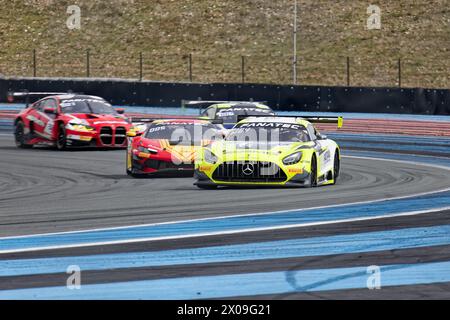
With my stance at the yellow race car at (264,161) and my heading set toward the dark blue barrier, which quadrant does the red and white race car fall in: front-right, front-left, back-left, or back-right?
front-left

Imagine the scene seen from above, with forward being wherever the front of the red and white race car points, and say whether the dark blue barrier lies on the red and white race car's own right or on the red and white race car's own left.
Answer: on the red and white race car's own left

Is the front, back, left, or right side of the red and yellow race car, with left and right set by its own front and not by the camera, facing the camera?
front

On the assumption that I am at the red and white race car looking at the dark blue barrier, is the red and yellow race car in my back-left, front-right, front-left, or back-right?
back-right

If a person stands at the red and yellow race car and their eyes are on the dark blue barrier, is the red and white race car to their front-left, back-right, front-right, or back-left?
front-left

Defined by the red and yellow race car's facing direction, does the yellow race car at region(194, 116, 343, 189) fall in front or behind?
in front

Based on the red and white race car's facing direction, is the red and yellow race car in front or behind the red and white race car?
in front

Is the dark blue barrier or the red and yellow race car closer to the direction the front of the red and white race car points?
the red and yellow race car

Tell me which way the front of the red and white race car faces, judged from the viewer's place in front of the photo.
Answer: facing the viewer and to the right of the viewer

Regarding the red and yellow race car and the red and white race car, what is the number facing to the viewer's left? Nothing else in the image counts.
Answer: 0

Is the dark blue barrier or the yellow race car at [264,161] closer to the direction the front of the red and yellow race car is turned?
the yellow race car

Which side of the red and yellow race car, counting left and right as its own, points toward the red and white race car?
back
